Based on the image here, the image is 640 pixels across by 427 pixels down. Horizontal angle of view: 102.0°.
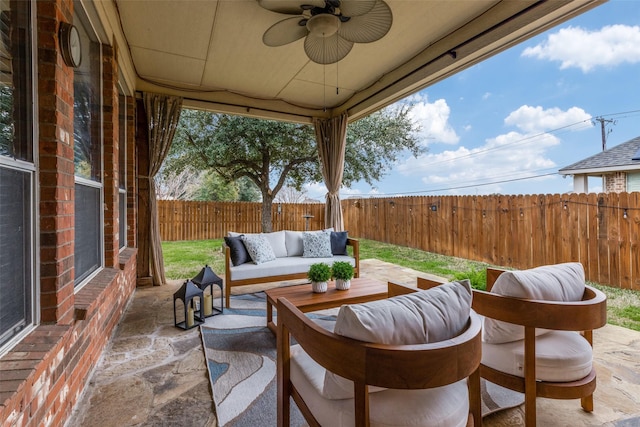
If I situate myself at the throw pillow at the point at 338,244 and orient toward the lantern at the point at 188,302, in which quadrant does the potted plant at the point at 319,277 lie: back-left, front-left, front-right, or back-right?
front-left

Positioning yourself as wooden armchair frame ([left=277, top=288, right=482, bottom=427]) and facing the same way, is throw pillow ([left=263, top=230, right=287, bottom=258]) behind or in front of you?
in front

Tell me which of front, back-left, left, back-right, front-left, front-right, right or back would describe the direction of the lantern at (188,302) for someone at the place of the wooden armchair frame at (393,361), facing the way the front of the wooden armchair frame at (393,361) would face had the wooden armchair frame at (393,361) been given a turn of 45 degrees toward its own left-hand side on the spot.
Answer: front-right

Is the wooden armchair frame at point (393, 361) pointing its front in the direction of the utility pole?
no

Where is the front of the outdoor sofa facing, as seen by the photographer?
facing the viewer and to the right of the viewer

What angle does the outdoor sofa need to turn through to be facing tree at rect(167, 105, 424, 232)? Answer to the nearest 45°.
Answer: approximately 135° to its left

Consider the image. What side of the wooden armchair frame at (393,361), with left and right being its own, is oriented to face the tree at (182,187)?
front

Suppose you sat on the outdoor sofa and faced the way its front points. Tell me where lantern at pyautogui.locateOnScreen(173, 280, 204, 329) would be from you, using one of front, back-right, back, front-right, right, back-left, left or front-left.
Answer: right

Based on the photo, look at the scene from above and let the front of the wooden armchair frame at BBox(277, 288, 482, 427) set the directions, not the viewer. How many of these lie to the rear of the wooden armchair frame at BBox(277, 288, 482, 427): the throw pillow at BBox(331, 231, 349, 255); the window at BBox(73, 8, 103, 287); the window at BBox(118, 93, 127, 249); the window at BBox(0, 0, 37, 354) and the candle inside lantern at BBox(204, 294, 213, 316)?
0

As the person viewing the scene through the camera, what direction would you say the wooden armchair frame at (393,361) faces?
facing away from the viewer and to the left of the viewer

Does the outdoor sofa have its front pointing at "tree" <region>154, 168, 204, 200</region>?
no

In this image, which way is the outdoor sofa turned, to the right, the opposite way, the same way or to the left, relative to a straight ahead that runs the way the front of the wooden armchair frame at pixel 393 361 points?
the opposite way

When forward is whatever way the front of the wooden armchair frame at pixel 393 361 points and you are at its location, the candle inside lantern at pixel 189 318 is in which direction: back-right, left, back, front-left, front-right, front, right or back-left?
front

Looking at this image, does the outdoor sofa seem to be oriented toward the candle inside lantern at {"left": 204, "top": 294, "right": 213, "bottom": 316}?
no

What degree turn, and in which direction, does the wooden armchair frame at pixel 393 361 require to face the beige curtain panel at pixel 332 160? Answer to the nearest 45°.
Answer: approximately 45° to its right
